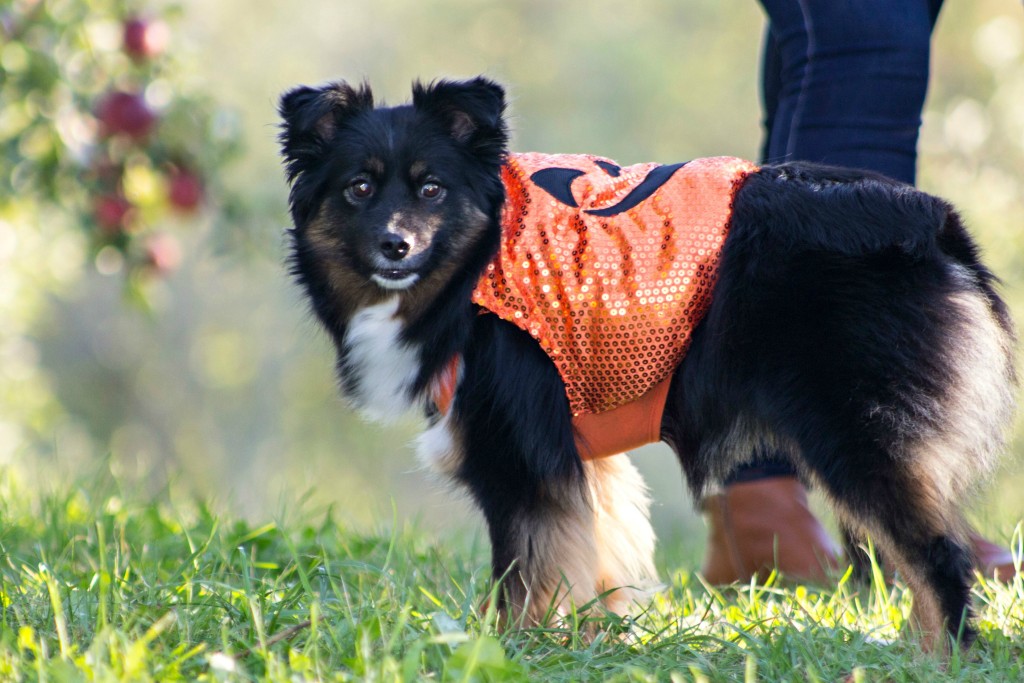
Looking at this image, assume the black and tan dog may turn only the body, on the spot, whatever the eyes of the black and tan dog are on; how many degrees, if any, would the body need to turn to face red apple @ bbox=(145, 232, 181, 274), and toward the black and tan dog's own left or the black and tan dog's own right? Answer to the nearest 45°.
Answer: approximately 45° to the black and tan dog's own right

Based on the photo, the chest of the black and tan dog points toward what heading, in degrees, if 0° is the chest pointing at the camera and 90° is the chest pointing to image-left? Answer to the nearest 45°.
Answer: approximately 90°
